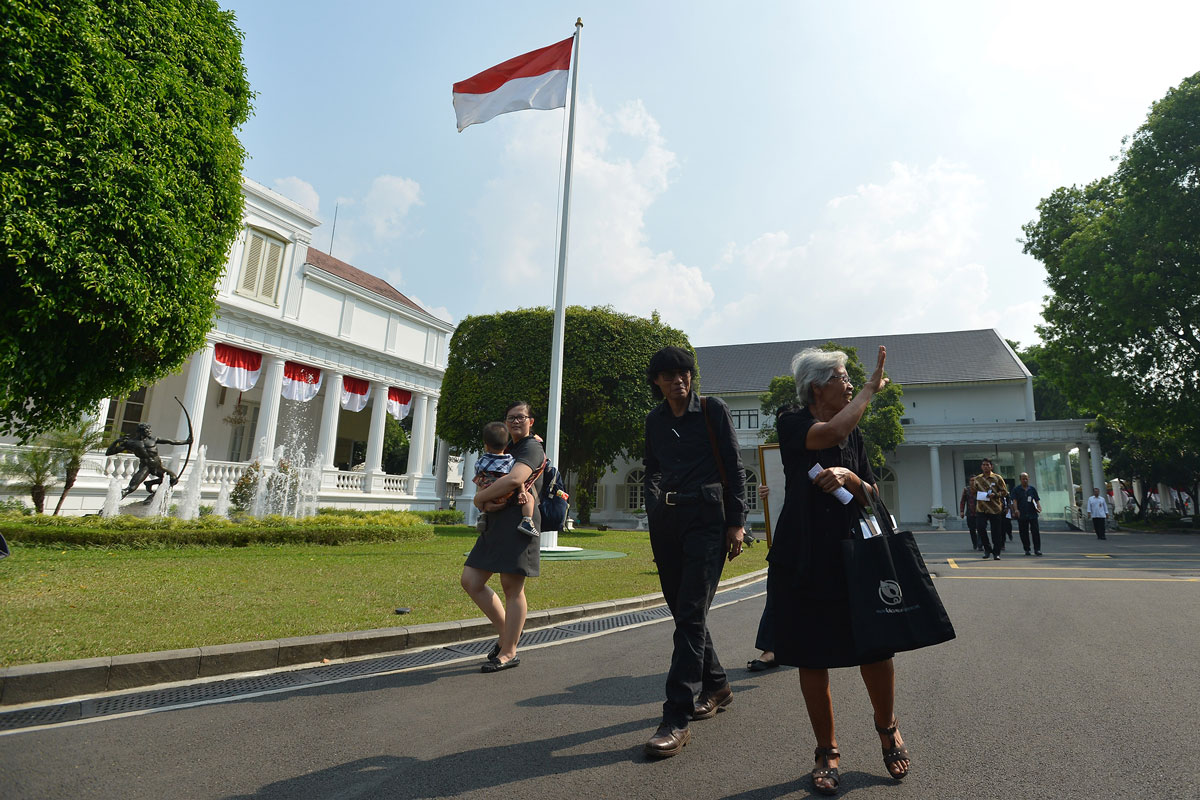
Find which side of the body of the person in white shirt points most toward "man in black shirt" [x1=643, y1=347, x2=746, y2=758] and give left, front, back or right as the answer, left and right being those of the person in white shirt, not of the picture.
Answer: front

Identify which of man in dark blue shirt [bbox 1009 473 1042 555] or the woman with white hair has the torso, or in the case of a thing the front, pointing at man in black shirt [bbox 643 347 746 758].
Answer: man in dark blue shirt [bbox 1009 473 1042 555]

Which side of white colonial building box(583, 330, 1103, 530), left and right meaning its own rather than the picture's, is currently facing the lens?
front

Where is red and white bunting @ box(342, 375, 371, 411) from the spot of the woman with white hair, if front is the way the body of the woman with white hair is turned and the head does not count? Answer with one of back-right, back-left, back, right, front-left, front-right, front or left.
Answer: back

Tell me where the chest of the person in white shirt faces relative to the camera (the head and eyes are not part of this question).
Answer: toward the camera

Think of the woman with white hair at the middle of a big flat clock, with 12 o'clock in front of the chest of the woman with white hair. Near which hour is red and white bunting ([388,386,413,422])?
The red and white bunting is roughly at 6 o'clock from the woman with white hair.

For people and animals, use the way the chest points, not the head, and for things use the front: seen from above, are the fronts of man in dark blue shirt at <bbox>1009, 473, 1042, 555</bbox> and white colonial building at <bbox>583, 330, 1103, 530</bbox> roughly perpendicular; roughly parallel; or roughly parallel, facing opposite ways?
roughly parallel

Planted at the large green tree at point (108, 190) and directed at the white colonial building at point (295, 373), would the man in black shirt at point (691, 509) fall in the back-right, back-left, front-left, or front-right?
back-right

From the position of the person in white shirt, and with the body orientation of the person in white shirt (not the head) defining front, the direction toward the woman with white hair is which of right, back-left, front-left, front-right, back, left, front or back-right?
front

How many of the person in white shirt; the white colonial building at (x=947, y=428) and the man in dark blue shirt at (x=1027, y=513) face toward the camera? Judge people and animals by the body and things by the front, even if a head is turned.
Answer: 3

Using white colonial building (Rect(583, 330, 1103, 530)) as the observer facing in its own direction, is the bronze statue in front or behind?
in front

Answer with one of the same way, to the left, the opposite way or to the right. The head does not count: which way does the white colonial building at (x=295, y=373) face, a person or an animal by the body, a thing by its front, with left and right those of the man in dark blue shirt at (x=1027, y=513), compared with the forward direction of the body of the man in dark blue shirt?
to the left

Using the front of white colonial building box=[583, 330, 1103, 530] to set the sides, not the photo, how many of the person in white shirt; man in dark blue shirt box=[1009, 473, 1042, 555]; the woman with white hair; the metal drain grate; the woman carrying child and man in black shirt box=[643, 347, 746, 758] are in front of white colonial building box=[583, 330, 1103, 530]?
6

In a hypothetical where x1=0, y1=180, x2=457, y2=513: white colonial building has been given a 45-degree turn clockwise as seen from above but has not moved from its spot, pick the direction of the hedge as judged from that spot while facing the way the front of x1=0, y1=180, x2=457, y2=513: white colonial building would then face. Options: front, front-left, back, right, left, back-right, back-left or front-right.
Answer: front

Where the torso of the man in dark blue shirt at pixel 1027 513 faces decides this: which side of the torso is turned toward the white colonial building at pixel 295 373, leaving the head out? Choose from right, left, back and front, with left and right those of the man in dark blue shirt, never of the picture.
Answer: right
